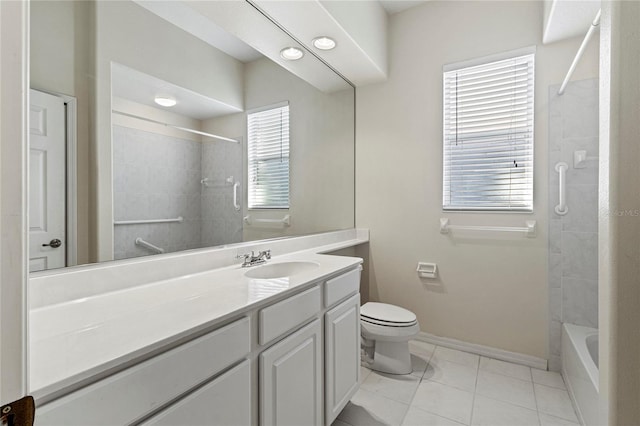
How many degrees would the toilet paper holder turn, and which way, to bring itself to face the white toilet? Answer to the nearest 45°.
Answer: approximately 45° to its right

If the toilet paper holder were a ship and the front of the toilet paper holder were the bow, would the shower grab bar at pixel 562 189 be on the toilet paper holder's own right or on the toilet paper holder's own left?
on the toilet paper holder's own left

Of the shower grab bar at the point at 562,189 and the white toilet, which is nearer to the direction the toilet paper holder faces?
the white toilet

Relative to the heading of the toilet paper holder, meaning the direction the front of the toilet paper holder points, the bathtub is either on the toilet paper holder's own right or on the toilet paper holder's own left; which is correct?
on the toilet paper holder's own left

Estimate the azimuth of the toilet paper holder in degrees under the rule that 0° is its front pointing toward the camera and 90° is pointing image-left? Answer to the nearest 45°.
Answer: approximately 0°
